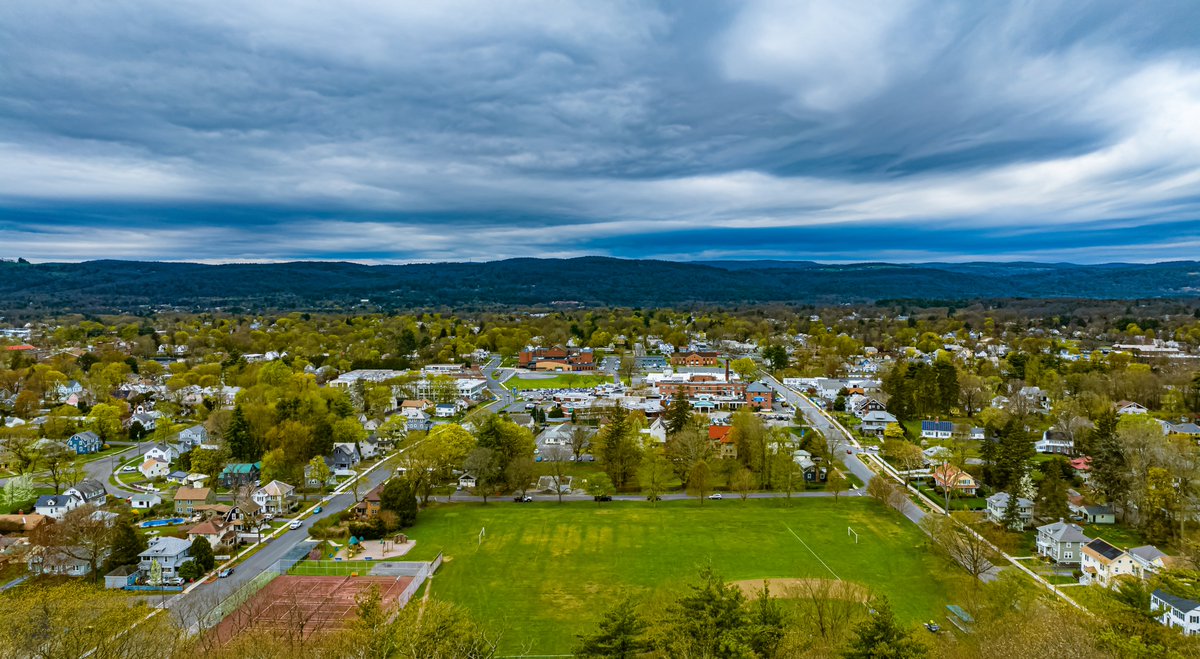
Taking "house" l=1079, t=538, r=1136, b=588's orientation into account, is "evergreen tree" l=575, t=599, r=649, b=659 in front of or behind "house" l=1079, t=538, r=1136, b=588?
in front

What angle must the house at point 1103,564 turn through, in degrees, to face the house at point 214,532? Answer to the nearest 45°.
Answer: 0° — it already faces it

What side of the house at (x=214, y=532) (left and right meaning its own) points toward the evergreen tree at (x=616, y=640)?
front

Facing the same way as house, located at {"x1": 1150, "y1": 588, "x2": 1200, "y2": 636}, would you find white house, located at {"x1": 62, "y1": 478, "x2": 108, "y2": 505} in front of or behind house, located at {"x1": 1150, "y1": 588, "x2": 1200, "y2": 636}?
in front

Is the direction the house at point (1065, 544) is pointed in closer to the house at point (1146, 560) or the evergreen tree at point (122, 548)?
the evergreen tree

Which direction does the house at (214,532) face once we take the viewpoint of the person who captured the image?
facing the viewer and to the right of the viewer

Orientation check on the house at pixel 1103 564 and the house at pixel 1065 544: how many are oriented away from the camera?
0

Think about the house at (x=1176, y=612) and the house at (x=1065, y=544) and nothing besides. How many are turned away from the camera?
0

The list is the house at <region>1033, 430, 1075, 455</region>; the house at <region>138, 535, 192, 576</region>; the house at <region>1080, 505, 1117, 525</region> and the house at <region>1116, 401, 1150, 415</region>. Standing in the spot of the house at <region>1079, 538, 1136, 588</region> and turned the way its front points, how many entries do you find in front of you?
1

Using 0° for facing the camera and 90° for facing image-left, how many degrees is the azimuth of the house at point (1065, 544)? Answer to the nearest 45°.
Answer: approximately 45°

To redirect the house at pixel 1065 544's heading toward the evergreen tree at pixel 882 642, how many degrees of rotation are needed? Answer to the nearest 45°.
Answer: approximately 45° to its left

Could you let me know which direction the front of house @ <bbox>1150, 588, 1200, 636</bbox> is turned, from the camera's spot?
facing the viewer and to the left of the viewer

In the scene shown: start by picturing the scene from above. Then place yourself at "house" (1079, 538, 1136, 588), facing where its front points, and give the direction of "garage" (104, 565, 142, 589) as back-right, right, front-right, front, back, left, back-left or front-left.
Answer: front

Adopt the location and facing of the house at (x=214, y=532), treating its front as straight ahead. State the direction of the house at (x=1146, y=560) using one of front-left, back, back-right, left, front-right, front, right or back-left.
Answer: front

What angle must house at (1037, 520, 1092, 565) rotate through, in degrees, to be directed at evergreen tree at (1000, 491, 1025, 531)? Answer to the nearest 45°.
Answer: approximately 90° to its right
